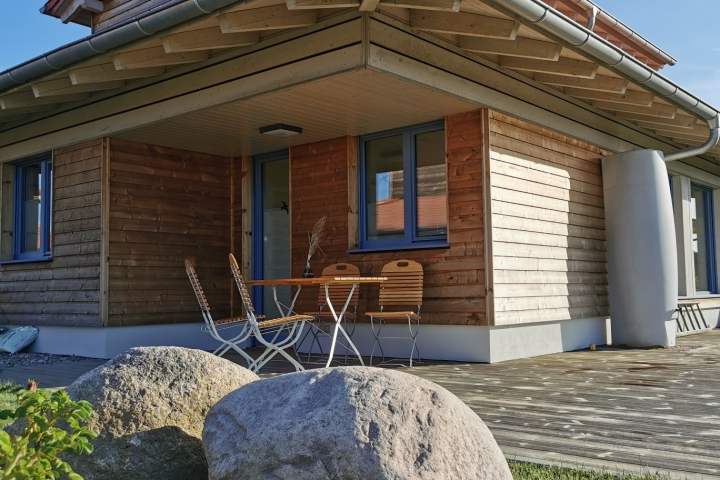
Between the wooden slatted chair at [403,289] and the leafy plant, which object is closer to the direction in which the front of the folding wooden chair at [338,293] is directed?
the leafy plant

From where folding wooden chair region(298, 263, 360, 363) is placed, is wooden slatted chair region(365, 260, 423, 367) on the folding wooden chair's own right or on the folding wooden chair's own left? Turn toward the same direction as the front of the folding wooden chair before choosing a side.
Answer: on the folding wooden chair's own left

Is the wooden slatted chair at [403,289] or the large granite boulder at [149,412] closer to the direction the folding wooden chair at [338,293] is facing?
the large granite boulder

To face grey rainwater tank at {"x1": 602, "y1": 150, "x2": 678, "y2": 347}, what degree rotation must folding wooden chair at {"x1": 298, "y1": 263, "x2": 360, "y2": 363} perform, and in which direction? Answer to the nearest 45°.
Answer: approximately 135° to its left

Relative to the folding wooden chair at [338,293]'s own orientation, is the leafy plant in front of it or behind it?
in front

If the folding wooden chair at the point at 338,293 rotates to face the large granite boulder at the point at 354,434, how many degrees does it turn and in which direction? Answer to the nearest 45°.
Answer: approximately 45° to its left

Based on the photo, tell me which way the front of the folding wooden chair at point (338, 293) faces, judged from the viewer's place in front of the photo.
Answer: facing the viewer and to the left of the viewer
